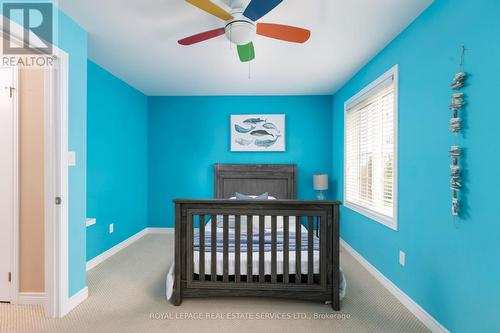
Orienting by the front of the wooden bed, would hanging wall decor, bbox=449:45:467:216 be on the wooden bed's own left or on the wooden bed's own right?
on the wooden bed's own left

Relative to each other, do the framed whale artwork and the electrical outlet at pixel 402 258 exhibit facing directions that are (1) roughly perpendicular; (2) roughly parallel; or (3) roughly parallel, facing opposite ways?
roughly perpendicular

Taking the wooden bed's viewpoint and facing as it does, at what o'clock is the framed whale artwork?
The framed whale artwork is roughly at 6 o'clock from the wooden bed.

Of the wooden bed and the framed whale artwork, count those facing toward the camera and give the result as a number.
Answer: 2

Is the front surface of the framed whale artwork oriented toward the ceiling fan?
yes

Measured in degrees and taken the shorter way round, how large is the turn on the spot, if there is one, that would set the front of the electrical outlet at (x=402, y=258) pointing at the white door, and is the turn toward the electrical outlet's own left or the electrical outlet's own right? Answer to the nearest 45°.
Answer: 0° — it already faces it

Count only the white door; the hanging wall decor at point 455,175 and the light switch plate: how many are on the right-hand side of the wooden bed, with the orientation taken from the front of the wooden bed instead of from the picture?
2

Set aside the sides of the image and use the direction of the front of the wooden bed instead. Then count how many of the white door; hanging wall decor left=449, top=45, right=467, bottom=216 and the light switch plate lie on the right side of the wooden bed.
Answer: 2

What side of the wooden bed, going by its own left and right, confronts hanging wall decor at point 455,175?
left
